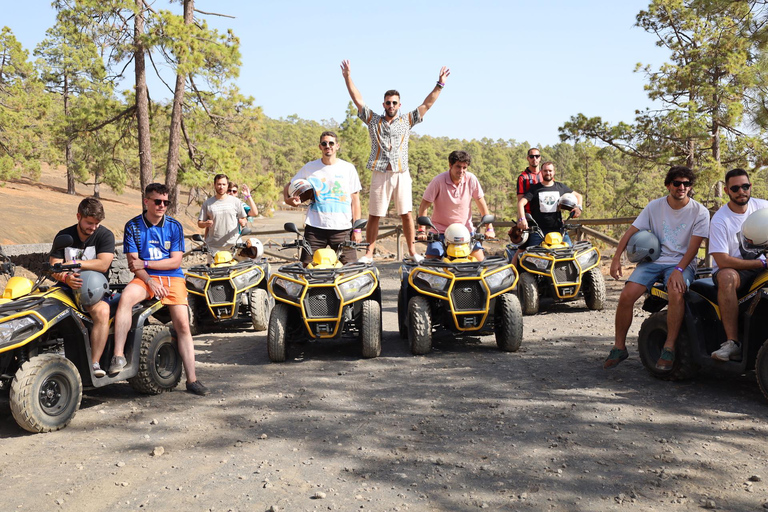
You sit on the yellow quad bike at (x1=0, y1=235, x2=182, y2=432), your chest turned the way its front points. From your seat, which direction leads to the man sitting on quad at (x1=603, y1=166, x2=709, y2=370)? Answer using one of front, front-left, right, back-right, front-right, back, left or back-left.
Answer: back-left

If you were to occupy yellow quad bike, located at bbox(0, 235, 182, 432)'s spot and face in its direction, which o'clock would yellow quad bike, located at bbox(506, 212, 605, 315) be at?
yellow quad bike, located at bbox(506, 212, 605, 315) is roughly at 7 o'clock from yellow quad bike, located at bbox(0, 235, 182, 432).

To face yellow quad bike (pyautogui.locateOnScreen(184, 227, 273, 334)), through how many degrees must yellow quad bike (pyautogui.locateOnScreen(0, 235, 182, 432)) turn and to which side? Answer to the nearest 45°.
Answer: approximately 180°

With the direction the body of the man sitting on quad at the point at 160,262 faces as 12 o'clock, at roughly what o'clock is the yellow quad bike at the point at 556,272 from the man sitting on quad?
The yellow quad bike is roughly at 8 o'clock from the man sitting on quad.

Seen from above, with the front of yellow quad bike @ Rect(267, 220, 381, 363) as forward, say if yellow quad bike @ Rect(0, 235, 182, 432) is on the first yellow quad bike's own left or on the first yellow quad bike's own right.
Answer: on the first yellow quad bike's own right

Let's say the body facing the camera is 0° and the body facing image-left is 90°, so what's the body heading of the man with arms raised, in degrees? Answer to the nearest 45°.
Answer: approximately 0°

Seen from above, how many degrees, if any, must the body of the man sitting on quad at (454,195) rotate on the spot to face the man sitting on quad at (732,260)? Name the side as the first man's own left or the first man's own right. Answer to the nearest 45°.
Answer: approximately 45° to the first man's own left

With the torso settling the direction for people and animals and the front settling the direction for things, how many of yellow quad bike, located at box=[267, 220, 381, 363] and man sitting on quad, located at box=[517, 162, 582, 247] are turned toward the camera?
2

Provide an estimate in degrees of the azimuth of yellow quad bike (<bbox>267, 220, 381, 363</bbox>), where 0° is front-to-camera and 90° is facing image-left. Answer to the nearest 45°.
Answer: approximately 0°
